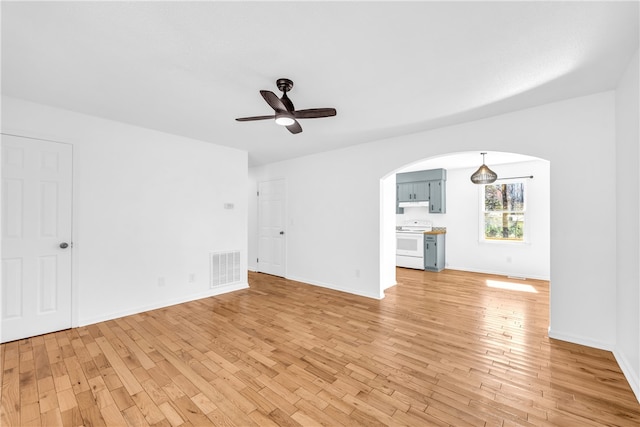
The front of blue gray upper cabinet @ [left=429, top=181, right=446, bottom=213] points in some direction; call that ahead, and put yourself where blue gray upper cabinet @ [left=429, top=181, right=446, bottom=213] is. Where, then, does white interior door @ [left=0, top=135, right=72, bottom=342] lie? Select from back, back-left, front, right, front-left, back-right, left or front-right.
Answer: front-right

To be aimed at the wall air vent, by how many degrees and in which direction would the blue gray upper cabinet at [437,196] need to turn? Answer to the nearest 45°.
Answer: approximately 45° to its right

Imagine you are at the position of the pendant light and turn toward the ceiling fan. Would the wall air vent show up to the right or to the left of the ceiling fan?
right

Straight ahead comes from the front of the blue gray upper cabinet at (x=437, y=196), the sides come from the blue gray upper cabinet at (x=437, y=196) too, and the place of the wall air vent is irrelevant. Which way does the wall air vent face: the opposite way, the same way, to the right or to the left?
to the left

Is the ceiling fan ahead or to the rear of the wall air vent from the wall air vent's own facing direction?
ahead

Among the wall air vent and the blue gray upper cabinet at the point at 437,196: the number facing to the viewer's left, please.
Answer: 0

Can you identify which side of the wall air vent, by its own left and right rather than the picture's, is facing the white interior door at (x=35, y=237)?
right

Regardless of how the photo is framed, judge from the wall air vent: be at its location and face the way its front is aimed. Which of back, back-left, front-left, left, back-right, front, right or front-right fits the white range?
front-left

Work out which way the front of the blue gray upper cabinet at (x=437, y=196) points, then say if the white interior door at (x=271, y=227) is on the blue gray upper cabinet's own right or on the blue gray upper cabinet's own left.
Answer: on the blue gray upper cabinet's own right

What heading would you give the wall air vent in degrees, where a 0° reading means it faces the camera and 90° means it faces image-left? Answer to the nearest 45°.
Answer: approximately 315°
